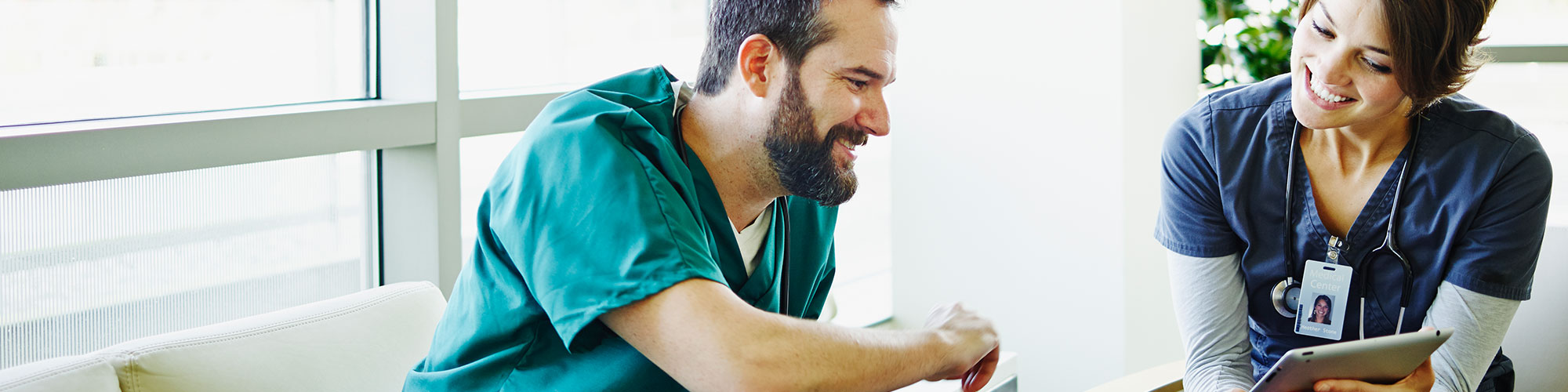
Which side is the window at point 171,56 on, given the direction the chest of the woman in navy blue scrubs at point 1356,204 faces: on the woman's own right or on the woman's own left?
on the woman's own right

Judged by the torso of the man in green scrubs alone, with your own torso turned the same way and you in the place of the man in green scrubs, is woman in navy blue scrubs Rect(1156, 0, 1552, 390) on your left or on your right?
on your left

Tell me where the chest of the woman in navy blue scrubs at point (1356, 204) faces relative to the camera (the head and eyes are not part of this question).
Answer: toward the camera

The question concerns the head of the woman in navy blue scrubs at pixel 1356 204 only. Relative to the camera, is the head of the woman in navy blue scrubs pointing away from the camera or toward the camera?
toward the camera

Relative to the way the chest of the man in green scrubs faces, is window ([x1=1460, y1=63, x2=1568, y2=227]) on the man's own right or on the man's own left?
on the man's own left

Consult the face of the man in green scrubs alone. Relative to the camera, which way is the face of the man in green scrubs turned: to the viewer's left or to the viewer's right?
to the viewer's right

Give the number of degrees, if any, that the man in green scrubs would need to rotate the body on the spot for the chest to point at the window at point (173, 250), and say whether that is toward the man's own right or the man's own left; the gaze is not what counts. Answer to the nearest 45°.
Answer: approximately 180°

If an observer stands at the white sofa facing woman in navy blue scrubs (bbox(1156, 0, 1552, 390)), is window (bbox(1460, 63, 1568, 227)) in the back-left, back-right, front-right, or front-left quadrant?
front-left

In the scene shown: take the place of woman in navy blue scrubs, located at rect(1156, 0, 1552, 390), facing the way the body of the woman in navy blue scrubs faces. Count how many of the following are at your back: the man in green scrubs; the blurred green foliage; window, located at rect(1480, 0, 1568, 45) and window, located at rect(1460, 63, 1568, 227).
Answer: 3

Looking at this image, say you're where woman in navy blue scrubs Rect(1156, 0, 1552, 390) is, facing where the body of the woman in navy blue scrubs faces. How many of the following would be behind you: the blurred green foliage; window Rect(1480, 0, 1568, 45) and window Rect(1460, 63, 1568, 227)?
3

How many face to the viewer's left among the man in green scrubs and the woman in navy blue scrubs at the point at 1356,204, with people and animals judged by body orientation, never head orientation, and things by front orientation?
0

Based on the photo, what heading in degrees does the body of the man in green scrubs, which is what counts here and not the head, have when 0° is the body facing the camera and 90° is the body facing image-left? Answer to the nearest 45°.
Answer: approximately 315°

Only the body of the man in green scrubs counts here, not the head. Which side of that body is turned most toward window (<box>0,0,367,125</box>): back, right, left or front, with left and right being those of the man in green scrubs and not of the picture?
back
